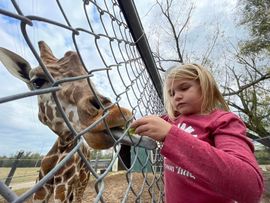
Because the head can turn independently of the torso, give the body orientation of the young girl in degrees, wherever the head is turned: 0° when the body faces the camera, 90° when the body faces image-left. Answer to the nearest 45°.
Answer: approximately 45°
